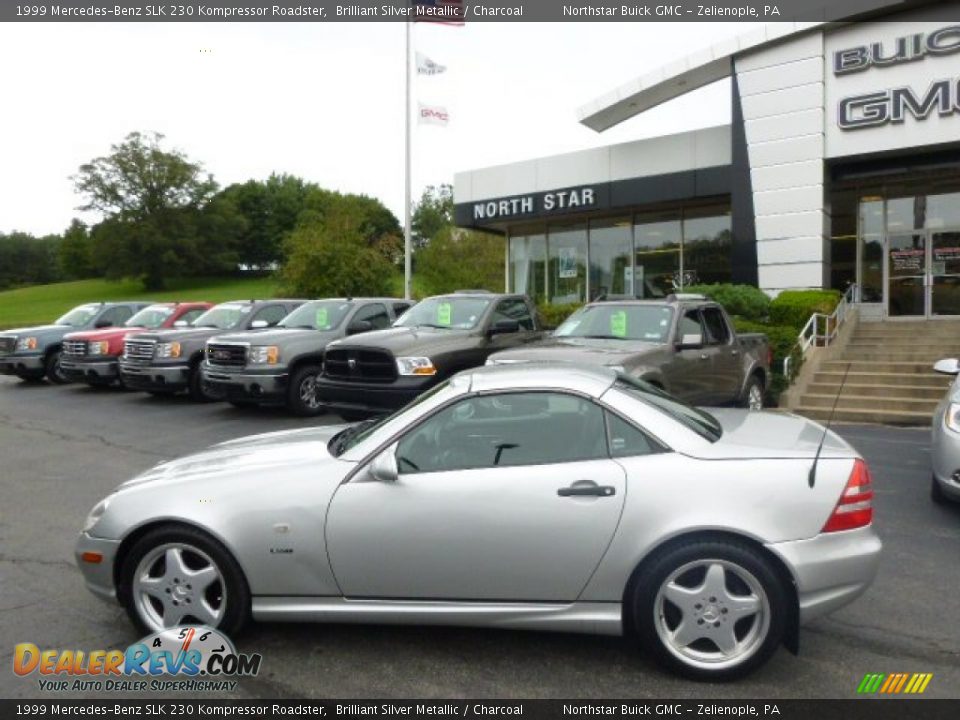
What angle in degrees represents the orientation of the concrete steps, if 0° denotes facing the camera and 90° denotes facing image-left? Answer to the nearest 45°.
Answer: approximately 0°

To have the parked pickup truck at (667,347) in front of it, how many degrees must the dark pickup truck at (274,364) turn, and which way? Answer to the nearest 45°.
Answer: approximately 90° to its left

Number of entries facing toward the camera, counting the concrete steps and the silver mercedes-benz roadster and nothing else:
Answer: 1

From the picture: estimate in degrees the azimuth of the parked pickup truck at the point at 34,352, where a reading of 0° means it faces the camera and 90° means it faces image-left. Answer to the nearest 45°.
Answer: approximately 45°

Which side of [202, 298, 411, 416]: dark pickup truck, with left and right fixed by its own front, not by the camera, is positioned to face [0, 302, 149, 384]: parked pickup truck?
right

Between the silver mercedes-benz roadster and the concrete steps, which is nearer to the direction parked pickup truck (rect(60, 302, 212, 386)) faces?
the silver mercedes-benz roadster

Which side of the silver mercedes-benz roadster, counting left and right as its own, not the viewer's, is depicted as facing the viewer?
left
